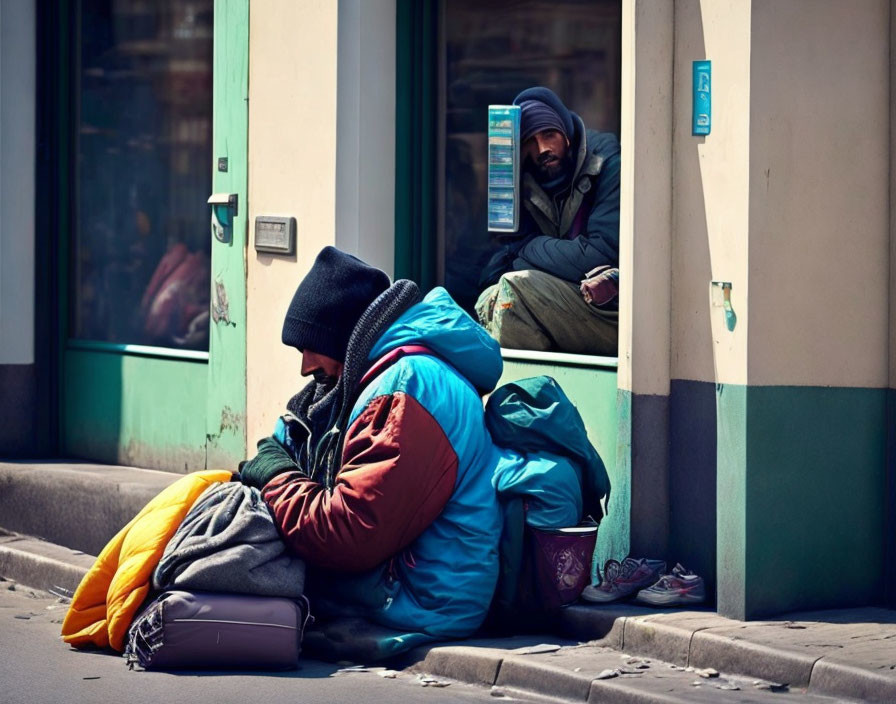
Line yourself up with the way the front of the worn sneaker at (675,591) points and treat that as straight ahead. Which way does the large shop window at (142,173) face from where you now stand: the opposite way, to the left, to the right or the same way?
to the left

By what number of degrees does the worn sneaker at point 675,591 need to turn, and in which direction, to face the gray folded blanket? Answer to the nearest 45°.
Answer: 0° — it already faces it

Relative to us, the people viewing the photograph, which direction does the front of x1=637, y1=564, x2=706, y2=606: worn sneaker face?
facing to the left of the viewer

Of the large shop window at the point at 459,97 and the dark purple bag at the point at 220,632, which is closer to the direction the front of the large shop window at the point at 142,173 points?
the dark purple bag

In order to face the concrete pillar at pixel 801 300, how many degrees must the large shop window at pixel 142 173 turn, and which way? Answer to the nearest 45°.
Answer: approximately 45° to its left

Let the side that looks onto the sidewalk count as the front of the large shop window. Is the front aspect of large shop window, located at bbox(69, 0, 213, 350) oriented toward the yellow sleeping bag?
yes

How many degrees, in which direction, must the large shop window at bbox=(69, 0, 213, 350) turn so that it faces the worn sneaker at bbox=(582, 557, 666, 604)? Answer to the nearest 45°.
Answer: approximately 45° to its left

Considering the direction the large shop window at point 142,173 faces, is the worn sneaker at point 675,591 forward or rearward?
forward

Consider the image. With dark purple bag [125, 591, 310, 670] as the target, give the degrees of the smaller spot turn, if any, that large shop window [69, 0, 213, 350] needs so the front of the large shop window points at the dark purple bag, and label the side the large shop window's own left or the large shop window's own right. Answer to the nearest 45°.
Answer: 0° — it already faces it

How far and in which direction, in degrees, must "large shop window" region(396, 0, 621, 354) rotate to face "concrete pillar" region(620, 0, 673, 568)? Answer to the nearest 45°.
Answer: approximately 45° to its left

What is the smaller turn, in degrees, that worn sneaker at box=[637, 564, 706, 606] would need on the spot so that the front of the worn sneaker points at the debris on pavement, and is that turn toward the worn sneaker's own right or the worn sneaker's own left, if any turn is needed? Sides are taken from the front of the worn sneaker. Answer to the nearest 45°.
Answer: approximately 45° to the worn sneaker's own left

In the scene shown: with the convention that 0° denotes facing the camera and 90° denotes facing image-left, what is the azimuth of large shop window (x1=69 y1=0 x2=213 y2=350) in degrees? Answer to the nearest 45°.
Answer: approximately 0°

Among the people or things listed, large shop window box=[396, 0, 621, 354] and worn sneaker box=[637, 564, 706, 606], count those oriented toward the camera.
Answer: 1

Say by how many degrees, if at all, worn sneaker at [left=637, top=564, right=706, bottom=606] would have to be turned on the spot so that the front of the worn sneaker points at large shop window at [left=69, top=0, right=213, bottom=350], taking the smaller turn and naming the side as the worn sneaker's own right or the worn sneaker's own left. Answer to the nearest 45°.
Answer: approximately 45° to the worn sneaker's own right
